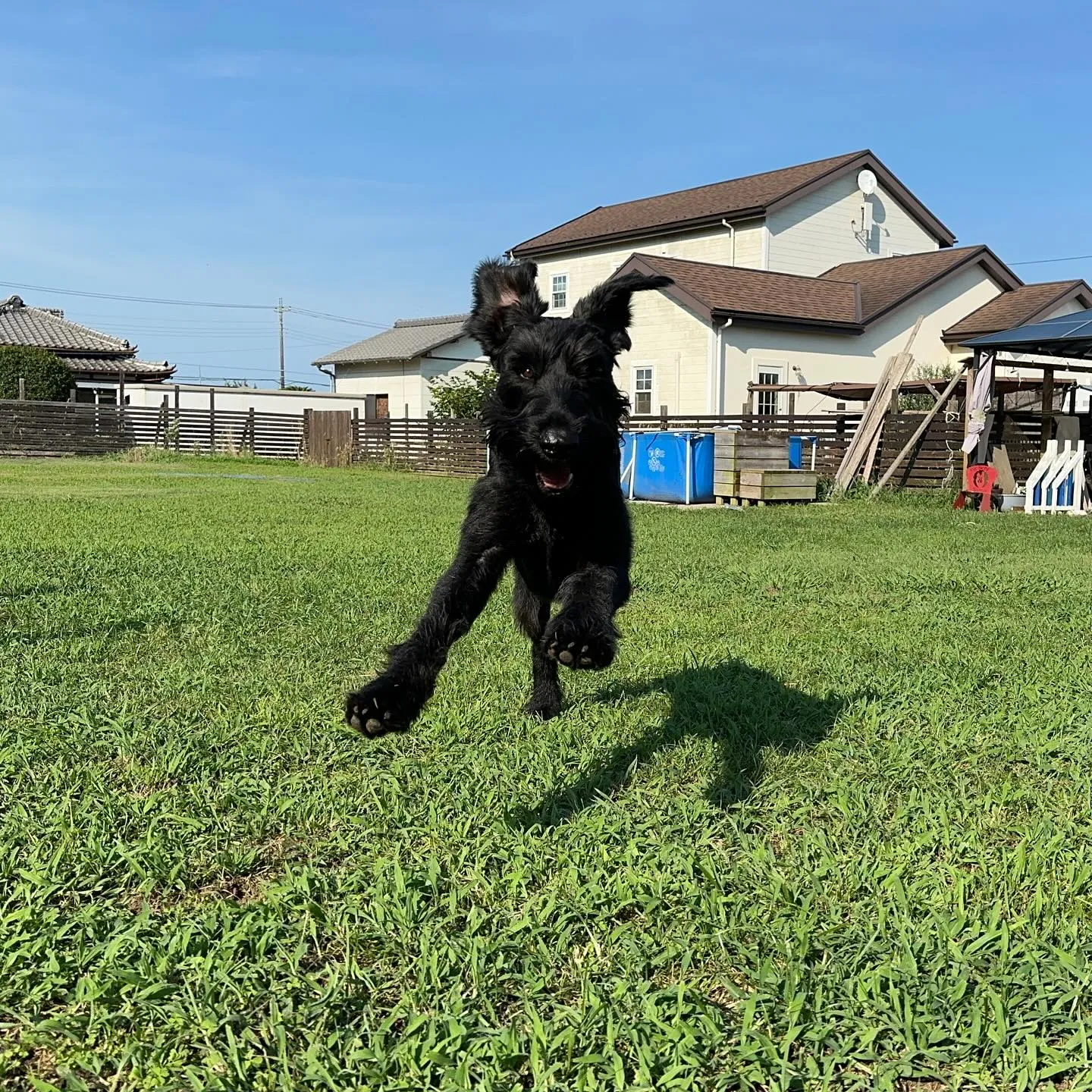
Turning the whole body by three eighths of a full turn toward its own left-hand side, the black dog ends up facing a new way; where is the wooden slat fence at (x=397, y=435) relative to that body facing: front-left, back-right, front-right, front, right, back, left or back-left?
front-left

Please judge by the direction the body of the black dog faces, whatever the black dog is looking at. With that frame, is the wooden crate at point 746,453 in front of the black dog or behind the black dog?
behind

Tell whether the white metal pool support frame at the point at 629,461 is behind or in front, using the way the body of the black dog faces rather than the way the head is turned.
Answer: behind

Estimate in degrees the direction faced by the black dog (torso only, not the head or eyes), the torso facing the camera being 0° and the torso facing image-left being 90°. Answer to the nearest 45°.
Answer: approximately 0°

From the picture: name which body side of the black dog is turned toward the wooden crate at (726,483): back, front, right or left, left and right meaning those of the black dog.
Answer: back

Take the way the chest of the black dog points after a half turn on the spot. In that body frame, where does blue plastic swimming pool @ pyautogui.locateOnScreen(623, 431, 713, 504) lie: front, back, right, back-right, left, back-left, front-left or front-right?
front

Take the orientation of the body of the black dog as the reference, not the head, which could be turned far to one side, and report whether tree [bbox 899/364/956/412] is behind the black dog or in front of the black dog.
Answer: behind
